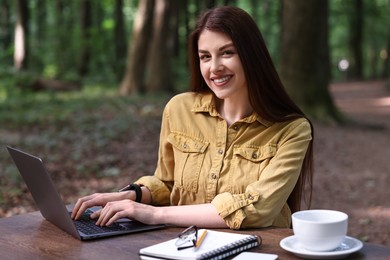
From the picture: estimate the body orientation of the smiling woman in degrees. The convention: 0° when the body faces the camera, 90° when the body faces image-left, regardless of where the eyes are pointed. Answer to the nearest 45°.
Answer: approximately 45°

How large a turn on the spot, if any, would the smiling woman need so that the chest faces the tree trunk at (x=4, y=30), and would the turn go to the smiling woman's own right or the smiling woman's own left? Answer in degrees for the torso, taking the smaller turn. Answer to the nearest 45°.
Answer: approximately 135° to the smiling woman's own right

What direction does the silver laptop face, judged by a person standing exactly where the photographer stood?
facing away from the viewer and to the right of the viewer

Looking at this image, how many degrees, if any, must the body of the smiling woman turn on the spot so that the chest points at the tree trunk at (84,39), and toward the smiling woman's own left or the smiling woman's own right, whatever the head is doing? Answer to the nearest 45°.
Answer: approximately 135° to the smiling woman's own right

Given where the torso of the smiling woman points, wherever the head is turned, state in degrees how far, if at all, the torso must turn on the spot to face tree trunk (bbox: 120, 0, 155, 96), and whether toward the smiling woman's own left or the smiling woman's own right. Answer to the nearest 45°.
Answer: approximately 135° to the smiling woman's own right

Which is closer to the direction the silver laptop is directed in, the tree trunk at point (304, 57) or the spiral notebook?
the tree trunk

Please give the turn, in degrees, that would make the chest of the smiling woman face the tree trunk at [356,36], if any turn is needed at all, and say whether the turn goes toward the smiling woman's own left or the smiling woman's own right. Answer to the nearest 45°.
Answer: approximately 135° to the smiling woman's own right
